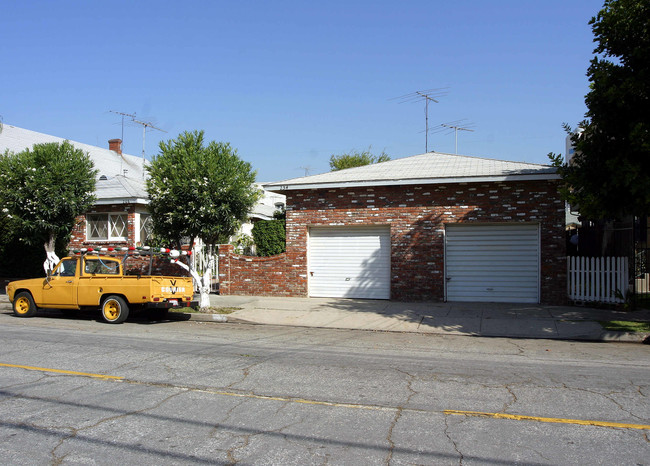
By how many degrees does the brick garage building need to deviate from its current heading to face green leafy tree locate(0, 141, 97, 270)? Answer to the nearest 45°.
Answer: approximately 90° to its right

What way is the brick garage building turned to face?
toward the camera

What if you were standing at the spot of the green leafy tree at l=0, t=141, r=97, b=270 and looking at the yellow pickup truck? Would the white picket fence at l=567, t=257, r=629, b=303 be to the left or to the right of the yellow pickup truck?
left

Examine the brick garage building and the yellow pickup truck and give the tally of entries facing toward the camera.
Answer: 1

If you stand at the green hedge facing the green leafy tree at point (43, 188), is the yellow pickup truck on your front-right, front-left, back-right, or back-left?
front-left

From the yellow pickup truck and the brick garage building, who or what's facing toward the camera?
the brick garage building

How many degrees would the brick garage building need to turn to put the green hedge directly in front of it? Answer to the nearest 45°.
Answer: approximately 135° to its right

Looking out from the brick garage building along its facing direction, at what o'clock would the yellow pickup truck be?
The yellow pickup truck is roughly at 2 o'clock from the brick garage building.

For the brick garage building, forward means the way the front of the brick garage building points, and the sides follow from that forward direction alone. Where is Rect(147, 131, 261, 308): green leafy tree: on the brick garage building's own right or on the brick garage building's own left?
on the brick garage building's own right

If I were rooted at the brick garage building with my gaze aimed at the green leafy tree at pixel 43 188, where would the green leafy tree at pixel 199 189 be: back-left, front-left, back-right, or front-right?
front-left

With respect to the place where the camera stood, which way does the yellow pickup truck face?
facing away from the viewer and to the left of the viewer

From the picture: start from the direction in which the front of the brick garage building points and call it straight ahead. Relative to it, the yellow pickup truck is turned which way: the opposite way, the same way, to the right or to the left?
to the right

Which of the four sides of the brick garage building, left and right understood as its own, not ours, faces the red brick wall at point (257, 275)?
right

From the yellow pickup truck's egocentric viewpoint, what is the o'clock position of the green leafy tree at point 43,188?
The green leafy tree is roughly at 1 o'clock from the yellow pickup truck.
